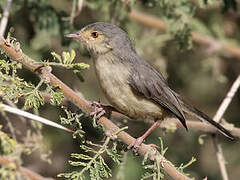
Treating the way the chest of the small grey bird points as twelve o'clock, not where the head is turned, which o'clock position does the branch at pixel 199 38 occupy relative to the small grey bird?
The branch is roughly at 4 o'clock from the small grey bird.

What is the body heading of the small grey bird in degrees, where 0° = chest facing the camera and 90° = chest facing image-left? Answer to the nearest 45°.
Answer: approximately 90°
